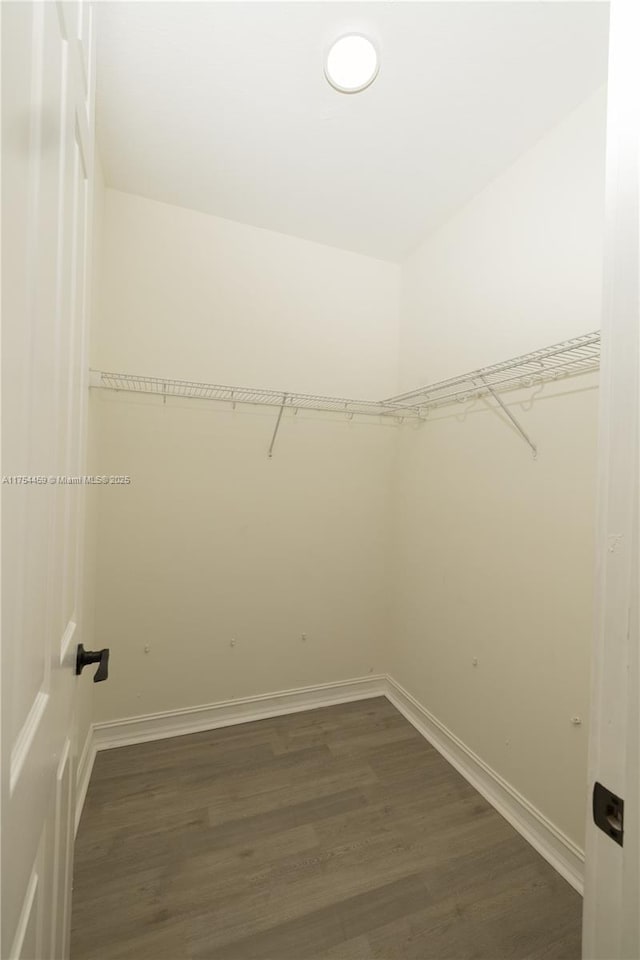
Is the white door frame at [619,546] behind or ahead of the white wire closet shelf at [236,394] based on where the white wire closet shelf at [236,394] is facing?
ahead

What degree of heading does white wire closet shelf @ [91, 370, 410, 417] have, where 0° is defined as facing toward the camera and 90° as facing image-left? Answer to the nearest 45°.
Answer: approximately 0°

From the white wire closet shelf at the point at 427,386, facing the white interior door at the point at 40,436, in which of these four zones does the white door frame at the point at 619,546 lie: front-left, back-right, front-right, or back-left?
front-left

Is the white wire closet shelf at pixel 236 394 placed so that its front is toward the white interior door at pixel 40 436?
yes

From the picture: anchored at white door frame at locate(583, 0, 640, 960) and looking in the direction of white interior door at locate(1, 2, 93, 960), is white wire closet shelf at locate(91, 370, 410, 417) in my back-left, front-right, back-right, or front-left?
front-right
